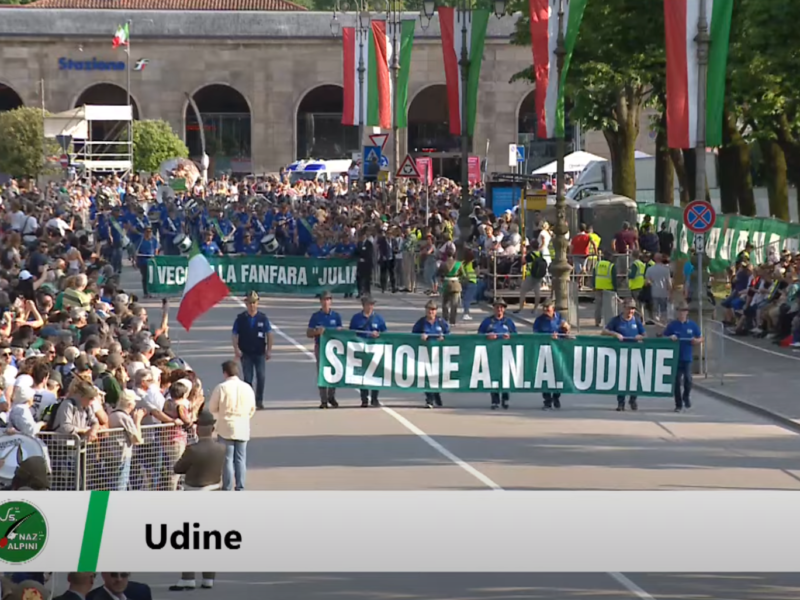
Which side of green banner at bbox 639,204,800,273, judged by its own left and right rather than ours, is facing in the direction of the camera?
front

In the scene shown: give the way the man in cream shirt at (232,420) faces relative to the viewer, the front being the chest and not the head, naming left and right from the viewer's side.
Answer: facing away from the viewer

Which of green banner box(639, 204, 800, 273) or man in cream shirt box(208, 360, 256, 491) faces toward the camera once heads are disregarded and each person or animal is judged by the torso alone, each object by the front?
the green banner

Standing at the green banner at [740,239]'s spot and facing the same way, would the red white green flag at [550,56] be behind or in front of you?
in front

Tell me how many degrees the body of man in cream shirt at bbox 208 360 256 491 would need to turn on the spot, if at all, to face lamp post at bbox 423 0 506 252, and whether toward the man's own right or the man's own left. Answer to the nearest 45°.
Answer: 0° — they already face it

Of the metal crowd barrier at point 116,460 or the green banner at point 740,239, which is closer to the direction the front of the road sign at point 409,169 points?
the metal crowd barrier

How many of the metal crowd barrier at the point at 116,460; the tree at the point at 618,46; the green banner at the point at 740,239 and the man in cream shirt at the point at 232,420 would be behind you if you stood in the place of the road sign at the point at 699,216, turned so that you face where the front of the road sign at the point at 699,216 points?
2

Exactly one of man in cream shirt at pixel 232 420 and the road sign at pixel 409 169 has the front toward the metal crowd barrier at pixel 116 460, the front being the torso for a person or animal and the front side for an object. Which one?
the road sign

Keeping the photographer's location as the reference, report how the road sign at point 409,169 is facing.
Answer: facing the viewer

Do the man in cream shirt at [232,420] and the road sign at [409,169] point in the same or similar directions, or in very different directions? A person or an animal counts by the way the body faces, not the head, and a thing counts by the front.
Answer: very different directions

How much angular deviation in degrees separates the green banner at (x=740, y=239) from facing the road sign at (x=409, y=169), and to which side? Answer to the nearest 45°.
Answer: approximately 90° to its right

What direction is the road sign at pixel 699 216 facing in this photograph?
toward the camera

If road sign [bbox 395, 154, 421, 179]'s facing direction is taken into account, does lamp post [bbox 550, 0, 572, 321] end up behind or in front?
in front
